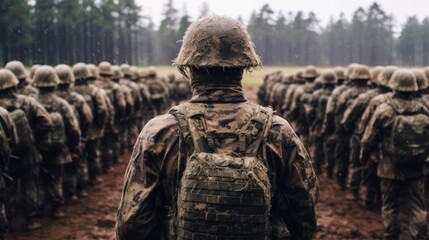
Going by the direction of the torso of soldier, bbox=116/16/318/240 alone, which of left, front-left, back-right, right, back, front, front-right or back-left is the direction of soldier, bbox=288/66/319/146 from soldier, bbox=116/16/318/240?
front

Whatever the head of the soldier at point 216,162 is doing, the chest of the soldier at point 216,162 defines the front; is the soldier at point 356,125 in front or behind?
in front

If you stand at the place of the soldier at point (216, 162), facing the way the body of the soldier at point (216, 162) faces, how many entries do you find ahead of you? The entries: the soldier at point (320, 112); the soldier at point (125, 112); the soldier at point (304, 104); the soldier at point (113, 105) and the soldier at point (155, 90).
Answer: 5

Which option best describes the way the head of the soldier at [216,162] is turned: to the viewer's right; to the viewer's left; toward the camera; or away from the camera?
away from the camera

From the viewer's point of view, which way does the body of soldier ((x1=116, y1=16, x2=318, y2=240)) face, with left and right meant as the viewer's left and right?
facing away from the viewer

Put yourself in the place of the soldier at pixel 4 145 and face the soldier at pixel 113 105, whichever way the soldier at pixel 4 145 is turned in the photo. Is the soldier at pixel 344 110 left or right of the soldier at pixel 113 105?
right

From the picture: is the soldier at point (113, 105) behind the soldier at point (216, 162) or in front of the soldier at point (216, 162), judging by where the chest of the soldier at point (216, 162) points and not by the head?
in front

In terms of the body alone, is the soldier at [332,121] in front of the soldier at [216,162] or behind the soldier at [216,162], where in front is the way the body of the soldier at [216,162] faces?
in front

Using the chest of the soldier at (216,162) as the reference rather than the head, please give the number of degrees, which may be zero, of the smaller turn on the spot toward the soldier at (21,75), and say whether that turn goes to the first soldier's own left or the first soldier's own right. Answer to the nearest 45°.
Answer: approximately 45° to the first soldier's own left

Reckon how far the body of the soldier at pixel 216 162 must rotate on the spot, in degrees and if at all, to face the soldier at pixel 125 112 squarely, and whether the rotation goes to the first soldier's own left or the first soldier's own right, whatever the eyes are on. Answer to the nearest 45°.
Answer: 0° — they already face them

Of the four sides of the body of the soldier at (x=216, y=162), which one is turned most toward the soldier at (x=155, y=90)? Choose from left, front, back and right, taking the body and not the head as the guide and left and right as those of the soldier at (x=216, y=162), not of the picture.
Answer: front

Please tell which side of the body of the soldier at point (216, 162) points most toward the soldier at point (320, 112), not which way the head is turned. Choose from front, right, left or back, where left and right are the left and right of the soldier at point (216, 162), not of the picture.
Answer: front

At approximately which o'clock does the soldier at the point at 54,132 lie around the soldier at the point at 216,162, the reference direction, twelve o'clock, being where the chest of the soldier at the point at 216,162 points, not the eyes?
the soldier at the point at 54,132 is roughly at 11 o'clock from the soldier at the point at 216,162.
